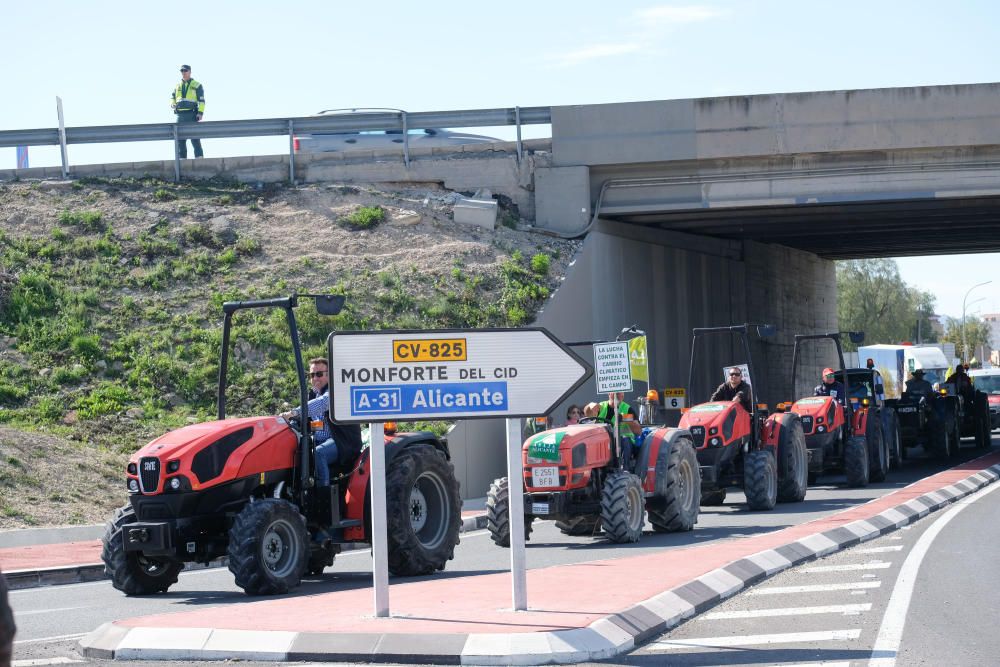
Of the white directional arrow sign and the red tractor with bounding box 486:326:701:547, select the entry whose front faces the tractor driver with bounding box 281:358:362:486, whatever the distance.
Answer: the red tractor

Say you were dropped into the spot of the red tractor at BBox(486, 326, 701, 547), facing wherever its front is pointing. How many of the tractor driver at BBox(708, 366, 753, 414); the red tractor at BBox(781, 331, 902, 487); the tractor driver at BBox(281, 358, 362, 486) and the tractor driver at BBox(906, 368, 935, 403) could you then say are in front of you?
1

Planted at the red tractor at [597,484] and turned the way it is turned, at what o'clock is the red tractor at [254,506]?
the red tractor at [254,506] is roughly at 12 o'clock from the red tractor at [597,484].

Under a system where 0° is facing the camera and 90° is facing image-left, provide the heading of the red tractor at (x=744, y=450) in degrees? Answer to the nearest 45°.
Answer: approximately 45°

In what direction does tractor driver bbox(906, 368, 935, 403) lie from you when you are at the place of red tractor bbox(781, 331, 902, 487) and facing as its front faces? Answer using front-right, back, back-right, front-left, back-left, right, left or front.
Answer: back-right

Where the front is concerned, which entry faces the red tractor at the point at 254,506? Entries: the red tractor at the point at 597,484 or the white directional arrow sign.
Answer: the red tractor at the point at 597,484

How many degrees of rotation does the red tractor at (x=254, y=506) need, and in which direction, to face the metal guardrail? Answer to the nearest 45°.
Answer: approximately 135° to its right

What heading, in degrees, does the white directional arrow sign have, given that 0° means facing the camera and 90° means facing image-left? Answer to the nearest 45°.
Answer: approximately 0°

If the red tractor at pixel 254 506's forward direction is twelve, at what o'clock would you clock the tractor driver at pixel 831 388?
The tractor driver is roughly at 6 o'clock from the red tractor.

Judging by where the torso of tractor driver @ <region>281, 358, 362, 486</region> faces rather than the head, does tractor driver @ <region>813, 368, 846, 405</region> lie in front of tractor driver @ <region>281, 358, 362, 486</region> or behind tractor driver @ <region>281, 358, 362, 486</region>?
behind

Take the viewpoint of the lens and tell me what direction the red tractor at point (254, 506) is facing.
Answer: facing the viewer and to the left of the viewer

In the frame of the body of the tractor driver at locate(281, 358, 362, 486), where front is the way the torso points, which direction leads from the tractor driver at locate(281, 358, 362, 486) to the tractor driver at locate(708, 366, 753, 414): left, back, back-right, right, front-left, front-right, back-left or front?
back

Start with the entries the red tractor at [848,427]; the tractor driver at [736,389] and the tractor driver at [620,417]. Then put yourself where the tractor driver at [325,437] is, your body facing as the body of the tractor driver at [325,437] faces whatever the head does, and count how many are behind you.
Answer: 3

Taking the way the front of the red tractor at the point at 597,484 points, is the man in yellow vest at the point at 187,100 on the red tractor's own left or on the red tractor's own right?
on the red tractor's own right

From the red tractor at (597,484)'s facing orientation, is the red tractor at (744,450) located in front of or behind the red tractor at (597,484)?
behind

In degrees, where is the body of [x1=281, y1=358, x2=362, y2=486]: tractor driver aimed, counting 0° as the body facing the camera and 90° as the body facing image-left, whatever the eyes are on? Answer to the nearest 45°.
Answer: approximately 45°
